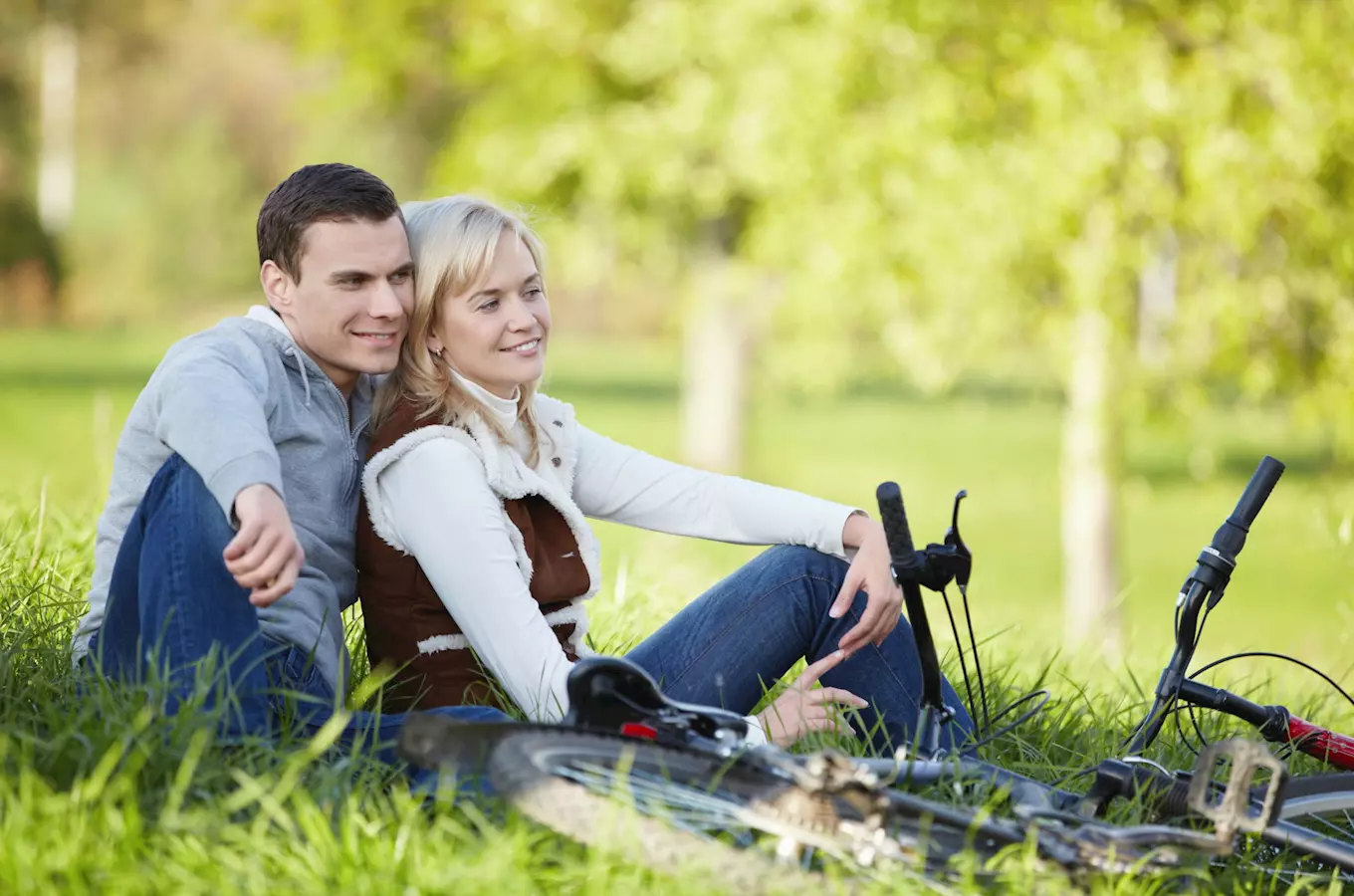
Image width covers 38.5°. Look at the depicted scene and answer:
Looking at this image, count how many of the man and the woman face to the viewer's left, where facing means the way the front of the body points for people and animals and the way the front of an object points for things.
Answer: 0

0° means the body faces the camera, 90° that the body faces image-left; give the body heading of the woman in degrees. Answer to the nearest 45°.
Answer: approximately 315°

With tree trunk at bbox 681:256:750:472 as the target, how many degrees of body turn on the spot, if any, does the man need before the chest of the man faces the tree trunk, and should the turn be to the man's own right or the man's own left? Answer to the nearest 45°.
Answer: approximately 135° to the man's own left

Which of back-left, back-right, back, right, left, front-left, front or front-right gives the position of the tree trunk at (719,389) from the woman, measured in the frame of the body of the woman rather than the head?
back-left

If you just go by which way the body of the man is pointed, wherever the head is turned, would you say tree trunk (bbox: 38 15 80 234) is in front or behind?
behind

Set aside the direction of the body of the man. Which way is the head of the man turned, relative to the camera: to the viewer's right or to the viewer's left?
to the viewer's right

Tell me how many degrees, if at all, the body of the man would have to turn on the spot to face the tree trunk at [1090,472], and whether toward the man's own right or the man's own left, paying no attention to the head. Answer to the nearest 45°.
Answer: approximately 90° to the man's own left

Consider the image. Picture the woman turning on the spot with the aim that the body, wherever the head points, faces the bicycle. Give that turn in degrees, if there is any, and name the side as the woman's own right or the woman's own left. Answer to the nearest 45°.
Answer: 0° — they already face it
